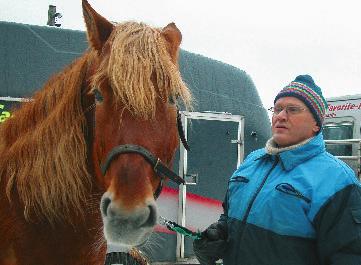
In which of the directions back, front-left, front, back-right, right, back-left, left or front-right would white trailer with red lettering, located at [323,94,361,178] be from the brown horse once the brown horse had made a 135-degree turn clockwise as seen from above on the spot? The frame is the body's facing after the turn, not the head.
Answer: back-right

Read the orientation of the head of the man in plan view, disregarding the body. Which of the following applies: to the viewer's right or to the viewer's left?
to the viewer's left

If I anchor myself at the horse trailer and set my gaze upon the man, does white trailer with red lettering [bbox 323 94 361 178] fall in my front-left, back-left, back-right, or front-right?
back-left

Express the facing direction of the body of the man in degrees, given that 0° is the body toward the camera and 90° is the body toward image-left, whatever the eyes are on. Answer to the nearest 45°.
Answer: approximately 45°

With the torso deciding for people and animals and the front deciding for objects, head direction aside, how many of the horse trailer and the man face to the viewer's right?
1

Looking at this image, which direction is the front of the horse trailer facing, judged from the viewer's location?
facing to the right of the viewer

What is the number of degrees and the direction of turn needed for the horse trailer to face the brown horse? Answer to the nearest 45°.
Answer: approximately 90° to its right

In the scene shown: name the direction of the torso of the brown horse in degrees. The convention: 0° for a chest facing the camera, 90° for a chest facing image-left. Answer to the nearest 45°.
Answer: approximately 315°
